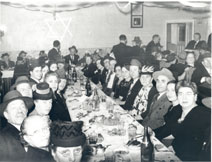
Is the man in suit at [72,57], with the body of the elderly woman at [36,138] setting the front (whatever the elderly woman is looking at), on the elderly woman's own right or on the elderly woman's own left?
on the elderly woman's own left

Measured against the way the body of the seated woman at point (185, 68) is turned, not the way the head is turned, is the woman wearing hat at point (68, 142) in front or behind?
in front

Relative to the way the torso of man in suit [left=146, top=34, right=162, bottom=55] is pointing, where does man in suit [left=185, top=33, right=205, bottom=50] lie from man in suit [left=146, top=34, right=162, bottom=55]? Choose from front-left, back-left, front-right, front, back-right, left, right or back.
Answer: left

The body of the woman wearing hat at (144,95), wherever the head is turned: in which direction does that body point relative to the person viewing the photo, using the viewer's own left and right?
facing the viewer and to the left of the viewer

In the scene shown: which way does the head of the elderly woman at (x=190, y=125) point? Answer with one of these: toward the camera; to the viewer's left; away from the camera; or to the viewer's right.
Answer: toward the camera

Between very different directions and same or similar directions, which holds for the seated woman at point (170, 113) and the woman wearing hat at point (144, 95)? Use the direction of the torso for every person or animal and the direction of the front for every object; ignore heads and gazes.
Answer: same or similar directions

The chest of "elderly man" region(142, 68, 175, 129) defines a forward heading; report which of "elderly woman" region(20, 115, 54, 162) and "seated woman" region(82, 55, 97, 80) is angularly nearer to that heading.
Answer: the elderly woman

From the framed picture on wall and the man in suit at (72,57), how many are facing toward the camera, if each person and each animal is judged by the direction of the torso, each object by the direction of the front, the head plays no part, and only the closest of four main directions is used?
2

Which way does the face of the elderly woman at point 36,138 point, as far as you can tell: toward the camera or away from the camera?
toward the camera

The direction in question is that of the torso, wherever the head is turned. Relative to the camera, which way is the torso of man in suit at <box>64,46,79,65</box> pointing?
toward the camera

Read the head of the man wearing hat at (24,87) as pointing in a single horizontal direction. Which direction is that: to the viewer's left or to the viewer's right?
to the viewer's right

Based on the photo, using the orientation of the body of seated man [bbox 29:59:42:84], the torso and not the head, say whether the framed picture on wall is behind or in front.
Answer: in front
